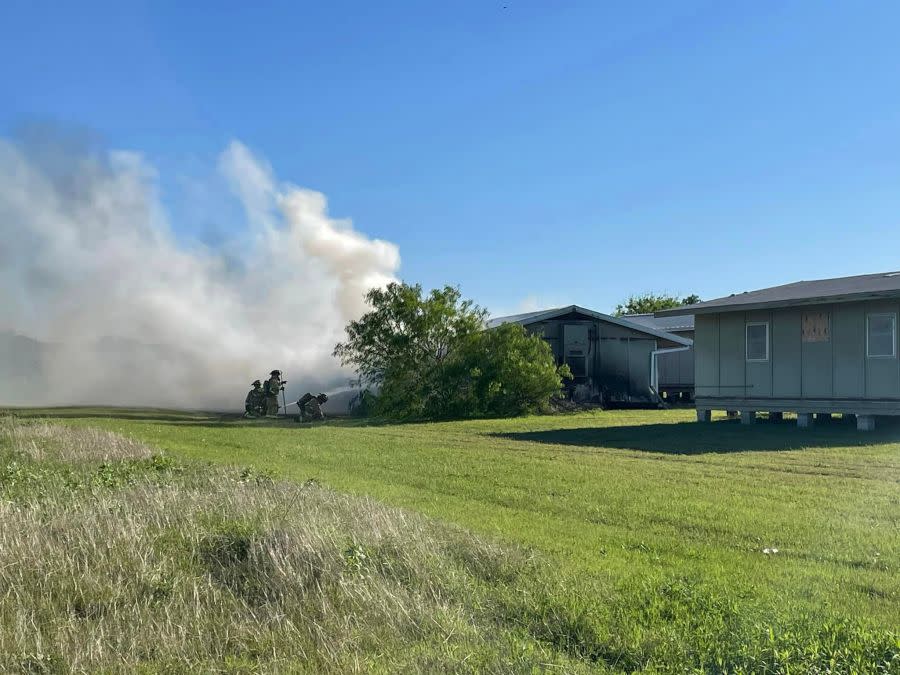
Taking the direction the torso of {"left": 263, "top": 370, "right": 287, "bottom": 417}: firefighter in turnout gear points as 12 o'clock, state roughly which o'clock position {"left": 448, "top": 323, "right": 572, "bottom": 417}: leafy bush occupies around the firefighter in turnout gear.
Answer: The leafy bush is roughly at 1 o'clock from the firefighter in turnout gear.

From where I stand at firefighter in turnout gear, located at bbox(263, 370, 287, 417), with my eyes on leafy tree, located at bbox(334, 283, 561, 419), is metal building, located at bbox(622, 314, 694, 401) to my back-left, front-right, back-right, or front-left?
front-left

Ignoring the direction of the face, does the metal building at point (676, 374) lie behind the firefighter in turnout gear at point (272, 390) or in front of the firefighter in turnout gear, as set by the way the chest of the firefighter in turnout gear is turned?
in front

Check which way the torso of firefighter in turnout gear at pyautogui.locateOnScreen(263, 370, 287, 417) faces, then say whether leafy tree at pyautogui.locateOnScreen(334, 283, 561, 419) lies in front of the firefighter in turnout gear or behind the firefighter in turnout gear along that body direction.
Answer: in front

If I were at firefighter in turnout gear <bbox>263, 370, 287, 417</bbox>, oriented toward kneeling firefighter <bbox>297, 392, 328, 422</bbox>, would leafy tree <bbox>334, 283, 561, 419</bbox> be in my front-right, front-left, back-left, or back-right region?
front-left

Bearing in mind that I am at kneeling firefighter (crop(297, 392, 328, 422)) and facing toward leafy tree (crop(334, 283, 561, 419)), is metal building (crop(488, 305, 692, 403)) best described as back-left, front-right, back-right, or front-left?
front-left

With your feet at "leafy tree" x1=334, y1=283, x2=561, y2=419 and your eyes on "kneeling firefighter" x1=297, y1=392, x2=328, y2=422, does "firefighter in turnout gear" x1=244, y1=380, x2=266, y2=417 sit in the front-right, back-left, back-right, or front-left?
front-right

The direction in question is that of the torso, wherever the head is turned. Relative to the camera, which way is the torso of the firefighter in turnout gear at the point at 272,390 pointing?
to the viewer's right

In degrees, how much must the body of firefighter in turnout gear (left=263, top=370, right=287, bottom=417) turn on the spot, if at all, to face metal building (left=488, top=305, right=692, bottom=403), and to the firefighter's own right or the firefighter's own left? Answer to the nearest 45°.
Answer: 0° — they already face it

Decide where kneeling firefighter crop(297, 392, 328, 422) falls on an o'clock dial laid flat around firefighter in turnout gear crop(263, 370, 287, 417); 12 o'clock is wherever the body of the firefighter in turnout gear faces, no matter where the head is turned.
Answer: The kneeling firefighter is roughly at 2 o'clock from the firefighter in turnout gear.
